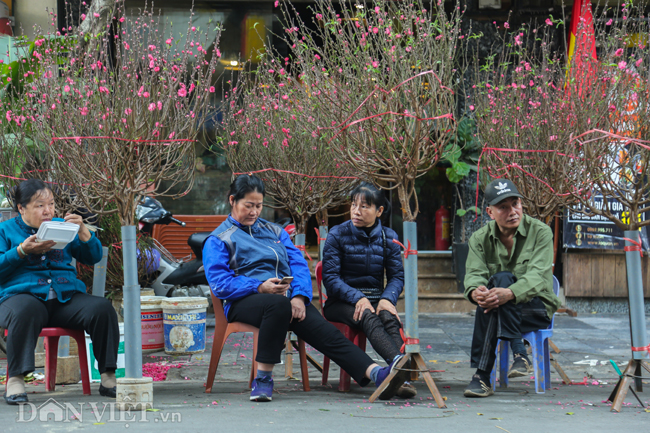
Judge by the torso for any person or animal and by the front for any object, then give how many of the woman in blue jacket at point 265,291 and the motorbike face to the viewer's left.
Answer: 1

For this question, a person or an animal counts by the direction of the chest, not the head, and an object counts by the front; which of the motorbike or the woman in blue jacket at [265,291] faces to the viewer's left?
the motorbike

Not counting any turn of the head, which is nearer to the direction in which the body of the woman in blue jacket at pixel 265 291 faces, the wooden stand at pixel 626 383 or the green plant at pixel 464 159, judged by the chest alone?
the wooden stand

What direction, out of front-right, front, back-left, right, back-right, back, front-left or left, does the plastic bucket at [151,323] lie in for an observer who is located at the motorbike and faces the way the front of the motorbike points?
left

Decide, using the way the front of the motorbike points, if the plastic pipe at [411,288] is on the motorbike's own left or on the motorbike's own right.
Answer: on the motorbike's own left

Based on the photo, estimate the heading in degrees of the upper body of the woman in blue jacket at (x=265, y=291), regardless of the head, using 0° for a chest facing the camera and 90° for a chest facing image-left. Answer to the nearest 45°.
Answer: approximately 315°

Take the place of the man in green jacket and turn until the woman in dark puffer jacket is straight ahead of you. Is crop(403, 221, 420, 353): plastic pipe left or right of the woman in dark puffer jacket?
left

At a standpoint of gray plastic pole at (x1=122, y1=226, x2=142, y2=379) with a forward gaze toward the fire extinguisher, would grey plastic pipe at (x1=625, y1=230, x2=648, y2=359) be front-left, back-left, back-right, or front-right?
front-right

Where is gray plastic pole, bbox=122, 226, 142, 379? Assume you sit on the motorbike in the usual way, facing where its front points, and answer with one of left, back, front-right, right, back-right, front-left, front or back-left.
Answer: left

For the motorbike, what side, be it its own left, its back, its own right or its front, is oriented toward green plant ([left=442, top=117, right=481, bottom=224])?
back

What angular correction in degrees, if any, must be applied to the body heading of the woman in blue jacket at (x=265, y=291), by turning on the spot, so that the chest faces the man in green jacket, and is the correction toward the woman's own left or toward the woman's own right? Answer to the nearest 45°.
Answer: approximately 45° to the woman's own left

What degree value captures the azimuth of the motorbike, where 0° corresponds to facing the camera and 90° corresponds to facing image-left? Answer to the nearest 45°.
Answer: approximately 90°

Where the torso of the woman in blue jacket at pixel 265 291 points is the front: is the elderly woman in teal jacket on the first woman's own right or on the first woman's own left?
on the first woman's own right
